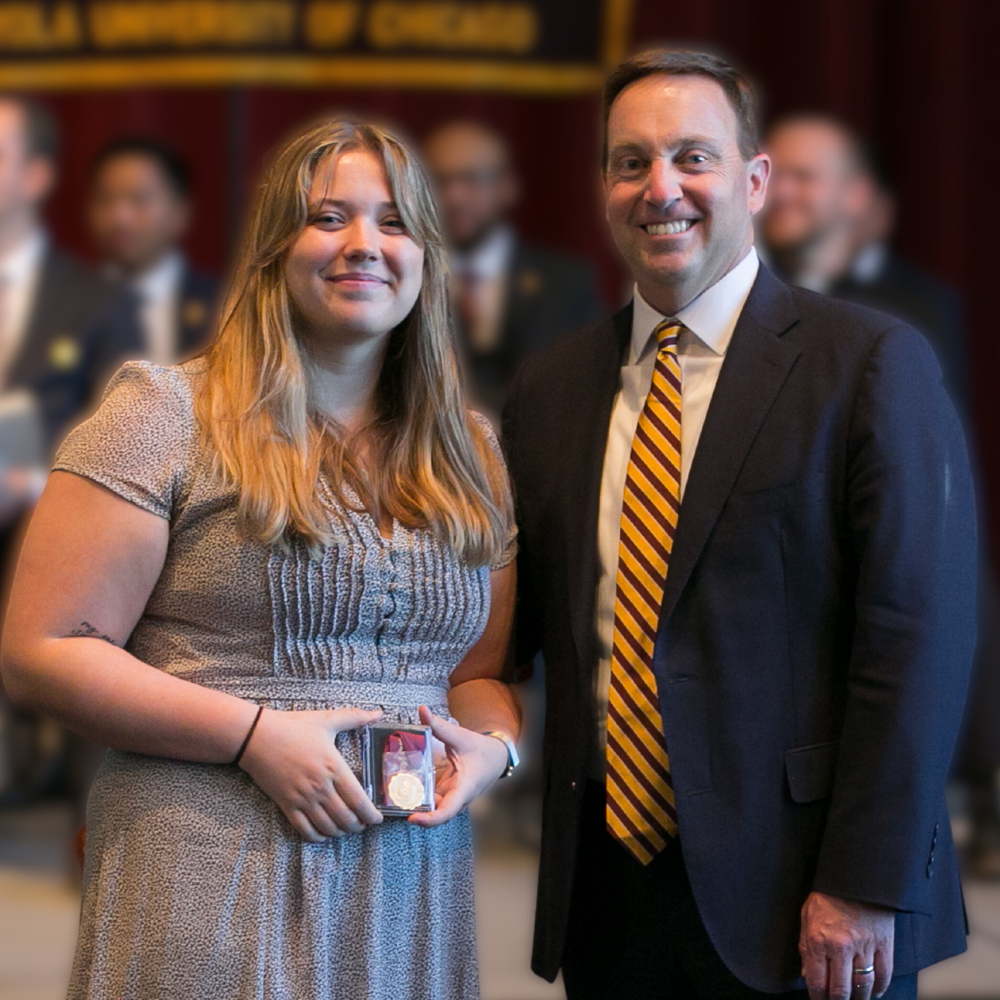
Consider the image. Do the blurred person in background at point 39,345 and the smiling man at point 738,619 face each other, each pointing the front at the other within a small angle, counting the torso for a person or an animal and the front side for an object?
no

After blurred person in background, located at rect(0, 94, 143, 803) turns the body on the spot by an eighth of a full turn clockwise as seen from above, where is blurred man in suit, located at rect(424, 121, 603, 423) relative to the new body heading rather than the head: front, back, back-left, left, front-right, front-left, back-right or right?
back

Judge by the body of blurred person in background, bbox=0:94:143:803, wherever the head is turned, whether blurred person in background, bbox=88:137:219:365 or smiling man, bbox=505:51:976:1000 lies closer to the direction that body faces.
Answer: the smiling man

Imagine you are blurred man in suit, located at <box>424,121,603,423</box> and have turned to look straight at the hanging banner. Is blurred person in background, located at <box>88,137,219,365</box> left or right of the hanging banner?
left

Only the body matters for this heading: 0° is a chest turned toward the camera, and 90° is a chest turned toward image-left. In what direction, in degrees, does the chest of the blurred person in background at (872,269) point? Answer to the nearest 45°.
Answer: approximately 45°

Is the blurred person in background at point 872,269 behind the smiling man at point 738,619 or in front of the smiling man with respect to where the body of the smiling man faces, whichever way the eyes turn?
behind

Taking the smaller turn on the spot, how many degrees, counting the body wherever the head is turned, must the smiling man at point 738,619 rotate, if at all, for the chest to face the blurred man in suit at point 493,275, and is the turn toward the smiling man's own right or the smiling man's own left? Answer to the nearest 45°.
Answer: approximately 135° to the smiling man's own right

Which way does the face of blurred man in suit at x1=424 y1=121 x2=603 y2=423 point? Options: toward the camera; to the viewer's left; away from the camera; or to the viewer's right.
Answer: toward the camera

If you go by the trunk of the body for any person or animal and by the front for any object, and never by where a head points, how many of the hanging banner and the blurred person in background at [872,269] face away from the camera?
0

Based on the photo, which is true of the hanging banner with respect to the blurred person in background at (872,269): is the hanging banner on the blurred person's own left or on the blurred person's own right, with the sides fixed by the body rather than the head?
on the blurred person's own right

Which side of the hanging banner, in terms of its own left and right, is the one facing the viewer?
front

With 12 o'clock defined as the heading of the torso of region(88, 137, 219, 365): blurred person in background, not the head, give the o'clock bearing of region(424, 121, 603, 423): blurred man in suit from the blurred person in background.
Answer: The blurred man in suit is roughly at 8 o'clock from the blurred person in background.

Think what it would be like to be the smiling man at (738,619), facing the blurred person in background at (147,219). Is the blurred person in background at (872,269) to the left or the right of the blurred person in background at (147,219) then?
right

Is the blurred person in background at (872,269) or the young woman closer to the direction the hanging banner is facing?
the young woman

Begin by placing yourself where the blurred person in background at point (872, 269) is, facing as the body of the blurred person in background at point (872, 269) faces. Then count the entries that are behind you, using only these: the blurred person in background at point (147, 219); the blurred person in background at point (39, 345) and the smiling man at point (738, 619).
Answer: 0

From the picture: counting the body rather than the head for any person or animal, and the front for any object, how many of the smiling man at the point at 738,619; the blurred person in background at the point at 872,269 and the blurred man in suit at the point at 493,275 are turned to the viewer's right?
0

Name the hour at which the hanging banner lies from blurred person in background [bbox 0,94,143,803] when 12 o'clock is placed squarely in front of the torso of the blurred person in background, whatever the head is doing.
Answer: The hanging banner is roughly at 6 o'clock from the blurred person in background.

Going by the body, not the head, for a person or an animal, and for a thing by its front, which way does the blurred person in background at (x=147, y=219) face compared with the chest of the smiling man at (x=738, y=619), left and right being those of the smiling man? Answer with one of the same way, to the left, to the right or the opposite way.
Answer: the same way

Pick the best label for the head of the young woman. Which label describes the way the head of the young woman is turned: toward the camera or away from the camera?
toward the camera

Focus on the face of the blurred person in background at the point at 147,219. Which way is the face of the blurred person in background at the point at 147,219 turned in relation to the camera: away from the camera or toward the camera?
toward the camera

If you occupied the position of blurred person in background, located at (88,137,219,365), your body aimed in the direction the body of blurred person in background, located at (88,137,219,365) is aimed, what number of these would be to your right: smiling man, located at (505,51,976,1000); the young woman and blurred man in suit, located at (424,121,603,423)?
0

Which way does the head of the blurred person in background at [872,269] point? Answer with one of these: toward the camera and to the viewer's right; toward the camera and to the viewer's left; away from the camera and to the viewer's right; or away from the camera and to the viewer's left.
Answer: toward the camera and to the viewer's left

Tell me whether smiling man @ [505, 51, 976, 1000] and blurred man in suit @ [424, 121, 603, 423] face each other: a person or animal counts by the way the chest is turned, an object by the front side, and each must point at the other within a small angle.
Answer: no
